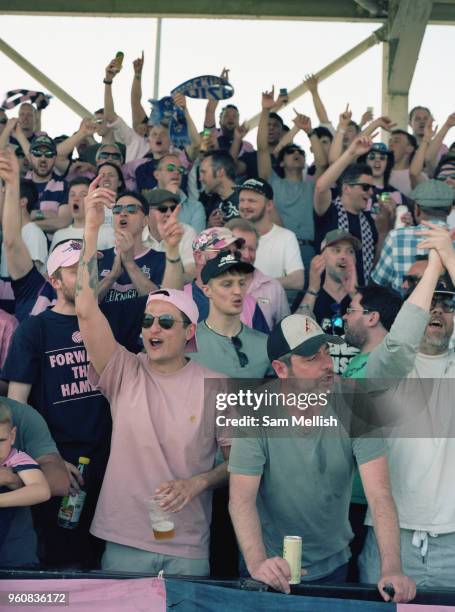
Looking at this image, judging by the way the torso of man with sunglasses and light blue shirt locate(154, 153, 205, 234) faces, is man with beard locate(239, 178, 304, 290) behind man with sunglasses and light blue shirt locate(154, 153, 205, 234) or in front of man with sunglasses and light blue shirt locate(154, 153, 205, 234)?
in front

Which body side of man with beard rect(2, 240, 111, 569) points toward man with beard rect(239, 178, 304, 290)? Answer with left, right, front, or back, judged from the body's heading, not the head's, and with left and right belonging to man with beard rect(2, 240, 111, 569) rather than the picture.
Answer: left

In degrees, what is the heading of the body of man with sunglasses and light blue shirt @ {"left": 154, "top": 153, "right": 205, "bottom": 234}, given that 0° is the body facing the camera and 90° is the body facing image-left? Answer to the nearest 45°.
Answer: approximately 315°

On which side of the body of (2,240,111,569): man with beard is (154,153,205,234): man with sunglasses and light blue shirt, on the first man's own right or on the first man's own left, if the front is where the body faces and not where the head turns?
on the first man's own left

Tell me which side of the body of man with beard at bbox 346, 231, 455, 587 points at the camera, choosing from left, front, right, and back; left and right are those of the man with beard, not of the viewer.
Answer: front

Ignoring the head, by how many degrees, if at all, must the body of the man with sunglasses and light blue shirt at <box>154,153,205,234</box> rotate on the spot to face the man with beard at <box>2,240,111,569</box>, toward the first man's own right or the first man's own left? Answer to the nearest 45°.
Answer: approximately 45° to the first man's own right

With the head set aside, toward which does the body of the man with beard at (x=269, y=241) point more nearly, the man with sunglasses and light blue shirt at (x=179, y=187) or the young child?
the young child

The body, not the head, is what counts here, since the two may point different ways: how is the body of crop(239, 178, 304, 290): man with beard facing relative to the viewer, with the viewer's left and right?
facing the viewer and to the left of the viewer

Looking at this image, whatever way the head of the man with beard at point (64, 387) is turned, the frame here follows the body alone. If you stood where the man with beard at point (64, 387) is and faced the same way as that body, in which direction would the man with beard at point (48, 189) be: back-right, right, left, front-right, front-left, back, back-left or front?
back-left

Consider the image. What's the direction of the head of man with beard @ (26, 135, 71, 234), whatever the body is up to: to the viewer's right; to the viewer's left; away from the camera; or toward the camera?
toward the camera

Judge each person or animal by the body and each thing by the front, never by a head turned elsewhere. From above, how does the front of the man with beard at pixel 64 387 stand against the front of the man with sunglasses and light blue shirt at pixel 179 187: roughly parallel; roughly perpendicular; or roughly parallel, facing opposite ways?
roughly parallel

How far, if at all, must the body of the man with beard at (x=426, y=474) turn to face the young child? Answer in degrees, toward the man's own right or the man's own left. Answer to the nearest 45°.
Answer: approximately 90° to the man's own right

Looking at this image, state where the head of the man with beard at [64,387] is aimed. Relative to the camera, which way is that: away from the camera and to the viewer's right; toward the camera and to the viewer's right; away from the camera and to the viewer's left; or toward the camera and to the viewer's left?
toward the camera and to the viewer's right

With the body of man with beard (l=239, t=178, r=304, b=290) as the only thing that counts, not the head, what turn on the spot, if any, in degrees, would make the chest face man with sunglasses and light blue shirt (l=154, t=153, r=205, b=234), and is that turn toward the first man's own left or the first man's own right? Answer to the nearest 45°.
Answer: approximately 90° to the first man's own right

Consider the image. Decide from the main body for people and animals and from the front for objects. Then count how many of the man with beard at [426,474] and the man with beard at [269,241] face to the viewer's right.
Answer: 0

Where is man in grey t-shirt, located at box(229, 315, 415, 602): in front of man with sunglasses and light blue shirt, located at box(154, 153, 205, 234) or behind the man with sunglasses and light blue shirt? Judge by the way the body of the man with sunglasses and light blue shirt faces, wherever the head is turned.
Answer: in front

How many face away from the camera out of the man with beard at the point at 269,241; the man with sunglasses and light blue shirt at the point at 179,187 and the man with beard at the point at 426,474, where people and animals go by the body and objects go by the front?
0
